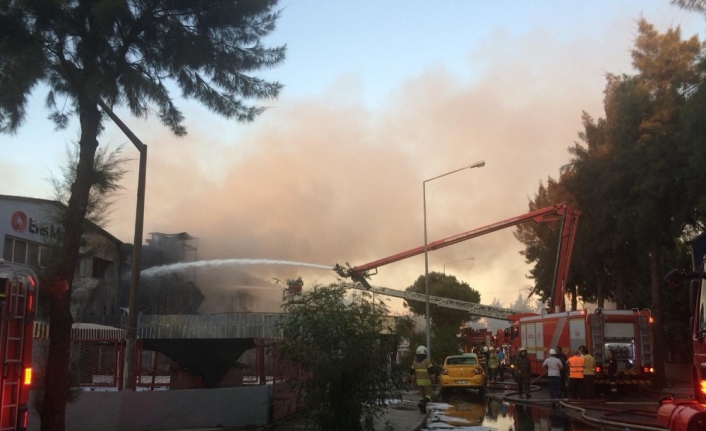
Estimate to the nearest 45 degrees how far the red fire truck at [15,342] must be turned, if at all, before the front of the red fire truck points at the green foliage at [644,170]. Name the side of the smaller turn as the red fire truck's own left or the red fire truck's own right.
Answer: approximately 45° to the red fire truck's own right

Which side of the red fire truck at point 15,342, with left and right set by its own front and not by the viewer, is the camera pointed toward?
back

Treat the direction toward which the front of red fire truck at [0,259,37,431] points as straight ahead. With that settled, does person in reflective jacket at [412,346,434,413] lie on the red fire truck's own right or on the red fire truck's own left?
on the red fire truck's own right

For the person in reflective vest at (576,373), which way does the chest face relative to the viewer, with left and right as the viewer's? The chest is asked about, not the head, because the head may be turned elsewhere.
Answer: facing away from the viewer

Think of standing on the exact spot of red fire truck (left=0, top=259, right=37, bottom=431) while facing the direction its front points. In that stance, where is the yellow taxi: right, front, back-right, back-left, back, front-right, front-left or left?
front-right
